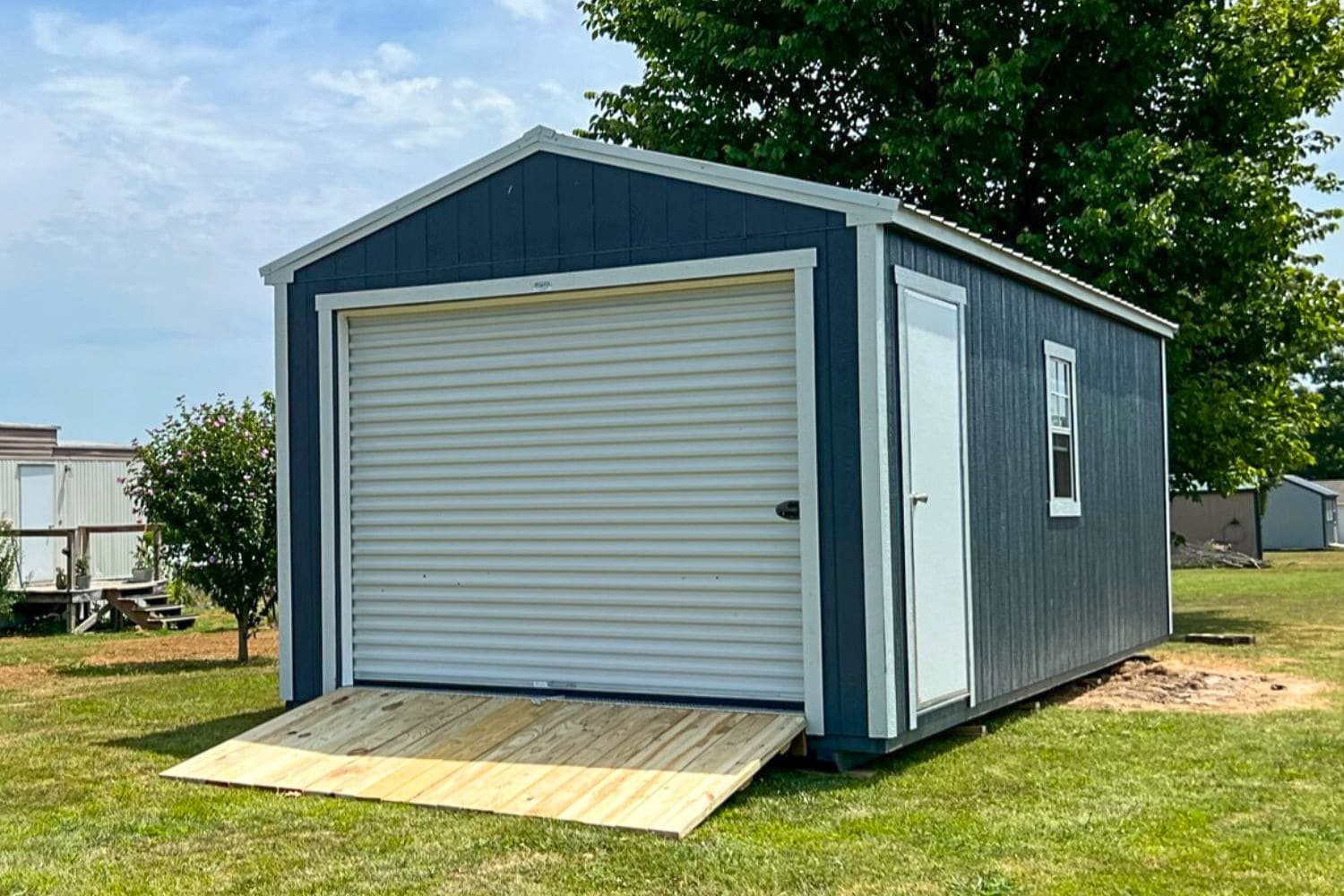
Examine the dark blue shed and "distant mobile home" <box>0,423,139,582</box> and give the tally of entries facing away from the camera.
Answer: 0

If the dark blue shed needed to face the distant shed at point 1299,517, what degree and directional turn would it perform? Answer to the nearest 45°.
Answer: approximately 180°

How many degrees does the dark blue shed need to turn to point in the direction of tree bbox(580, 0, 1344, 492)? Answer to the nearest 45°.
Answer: approximately 180°

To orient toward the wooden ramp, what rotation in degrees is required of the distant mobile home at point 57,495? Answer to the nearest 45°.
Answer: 0° — it already faces it

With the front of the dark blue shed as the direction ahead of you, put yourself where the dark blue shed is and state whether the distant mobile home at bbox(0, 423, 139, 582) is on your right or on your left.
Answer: on your right

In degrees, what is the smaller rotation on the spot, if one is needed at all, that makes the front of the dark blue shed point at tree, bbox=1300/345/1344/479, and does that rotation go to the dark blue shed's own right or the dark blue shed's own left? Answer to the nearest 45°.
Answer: approximately 180°

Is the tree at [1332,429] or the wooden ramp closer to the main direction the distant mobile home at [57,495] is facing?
the wooden ramp

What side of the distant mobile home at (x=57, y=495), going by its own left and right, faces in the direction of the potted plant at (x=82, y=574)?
front

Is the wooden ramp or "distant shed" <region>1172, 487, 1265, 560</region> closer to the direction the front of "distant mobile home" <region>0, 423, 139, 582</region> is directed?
the wooden ramp

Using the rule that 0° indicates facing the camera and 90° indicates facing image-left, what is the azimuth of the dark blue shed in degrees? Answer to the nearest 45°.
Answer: approximately 45°

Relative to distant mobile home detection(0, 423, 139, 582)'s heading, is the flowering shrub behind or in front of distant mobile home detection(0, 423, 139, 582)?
in front

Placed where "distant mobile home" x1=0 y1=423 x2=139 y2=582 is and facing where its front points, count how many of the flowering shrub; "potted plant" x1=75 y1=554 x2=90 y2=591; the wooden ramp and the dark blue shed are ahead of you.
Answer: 4

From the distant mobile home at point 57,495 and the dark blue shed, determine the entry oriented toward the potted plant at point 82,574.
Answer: the distant mobile home

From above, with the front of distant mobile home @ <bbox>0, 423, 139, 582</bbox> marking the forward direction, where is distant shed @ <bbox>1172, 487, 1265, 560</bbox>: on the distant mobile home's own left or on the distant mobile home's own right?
on the distant mobile home's own left
